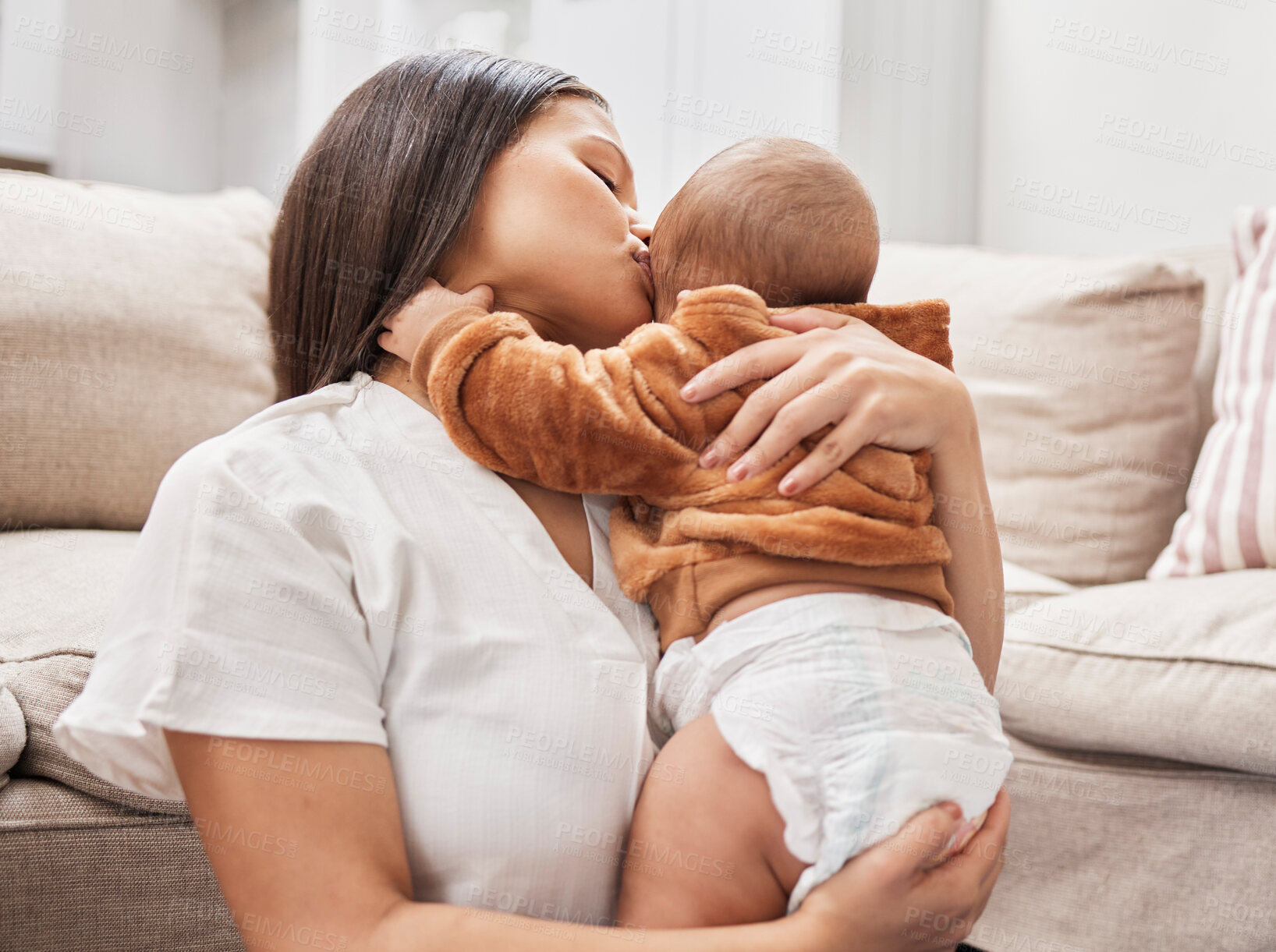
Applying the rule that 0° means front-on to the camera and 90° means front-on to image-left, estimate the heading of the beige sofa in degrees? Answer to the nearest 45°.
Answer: approximately 0°

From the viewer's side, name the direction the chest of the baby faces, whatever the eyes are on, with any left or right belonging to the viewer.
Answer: facing away from the viewer and to the left of the viewer

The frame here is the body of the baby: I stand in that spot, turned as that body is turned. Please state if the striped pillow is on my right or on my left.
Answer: on my right

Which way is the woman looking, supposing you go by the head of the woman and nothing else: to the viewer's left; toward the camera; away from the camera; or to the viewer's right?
to the viewer's right

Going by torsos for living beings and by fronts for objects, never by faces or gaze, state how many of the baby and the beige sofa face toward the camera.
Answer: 1
